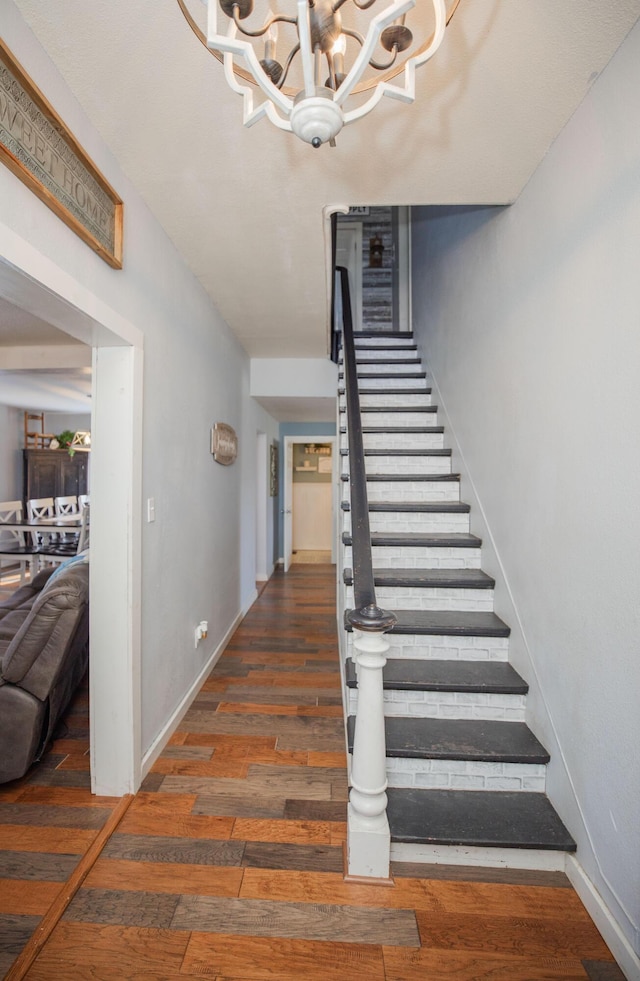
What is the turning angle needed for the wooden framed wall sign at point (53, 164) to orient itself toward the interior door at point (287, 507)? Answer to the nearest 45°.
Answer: approximately 90° to its left

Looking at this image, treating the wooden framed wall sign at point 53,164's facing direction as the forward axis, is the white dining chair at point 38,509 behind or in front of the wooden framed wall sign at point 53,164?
behind

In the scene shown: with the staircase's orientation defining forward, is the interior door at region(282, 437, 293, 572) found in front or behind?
behind

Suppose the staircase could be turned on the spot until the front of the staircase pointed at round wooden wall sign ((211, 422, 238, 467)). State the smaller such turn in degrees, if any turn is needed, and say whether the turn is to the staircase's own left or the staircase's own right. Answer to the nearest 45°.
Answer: approximately 135° to the staircase's own right

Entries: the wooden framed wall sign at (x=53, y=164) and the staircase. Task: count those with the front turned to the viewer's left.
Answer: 0

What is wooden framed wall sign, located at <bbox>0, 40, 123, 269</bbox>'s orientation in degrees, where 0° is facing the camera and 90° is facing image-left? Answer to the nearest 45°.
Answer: approximately 315°

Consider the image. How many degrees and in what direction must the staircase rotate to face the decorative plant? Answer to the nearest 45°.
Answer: approximately 135° to its right

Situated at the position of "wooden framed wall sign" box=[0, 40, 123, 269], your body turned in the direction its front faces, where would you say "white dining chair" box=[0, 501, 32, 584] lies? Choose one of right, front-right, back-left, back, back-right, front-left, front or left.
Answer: back-left

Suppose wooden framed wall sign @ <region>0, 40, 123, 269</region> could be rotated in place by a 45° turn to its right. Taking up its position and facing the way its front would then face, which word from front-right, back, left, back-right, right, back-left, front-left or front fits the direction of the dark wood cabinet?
back

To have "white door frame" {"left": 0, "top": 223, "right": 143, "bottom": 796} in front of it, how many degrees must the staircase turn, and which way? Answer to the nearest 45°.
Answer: approximately 90° to its right

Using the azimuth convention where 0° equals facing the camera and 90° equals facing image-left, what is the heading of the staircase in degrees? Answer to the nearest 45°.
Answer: approximately 0°

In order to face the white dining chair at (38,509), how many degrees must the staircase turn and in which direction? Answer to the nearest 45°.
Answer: approximately 135° to its right

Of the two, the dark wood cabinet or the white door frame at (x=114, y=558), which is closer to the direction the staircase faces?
the white door frame

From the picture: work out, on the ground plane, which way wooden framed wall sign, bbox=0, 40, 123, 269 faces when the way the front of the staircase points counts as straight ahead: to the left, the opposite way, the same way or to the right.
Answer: to the left
